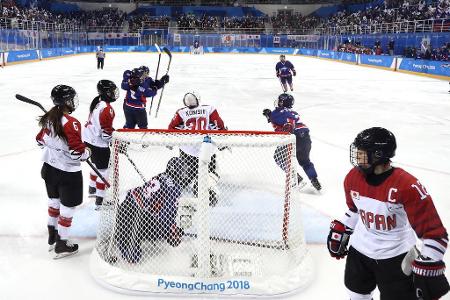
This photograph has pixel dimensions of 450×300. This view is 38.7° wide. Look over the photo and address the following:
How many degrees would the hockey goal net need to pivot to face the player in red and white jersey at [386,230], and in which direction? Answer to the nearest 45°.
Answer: approximately 135° to its right

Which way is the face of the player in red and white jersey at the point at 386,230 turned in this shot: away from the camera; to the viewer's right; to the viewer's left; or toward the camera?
to the viewer's left

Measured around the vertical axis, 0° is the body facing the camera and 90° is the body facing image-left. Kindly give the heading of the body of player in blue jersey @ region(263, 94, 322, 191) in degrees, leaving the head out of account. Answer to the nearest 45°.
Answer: approximately 135°

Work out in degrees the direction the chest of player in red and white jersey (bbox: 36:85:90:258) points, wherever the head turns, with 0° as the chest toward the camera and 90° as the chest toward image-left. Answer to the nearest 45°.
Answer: approximately 225°

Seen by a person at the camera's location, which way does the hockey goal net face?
facing away from the viewer

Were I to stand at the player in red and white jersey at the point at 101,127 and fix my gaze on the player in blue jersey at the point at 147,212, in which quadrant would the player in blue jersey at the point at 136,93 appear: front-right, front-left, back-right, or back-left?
back-left

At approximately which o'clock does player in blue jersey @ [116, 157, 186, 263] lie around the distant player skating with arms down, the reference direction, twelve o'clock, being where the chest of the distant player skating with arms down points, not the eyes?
The player in blue jersey is roughly at 12 o'clock from the distant player skating with arms down.
